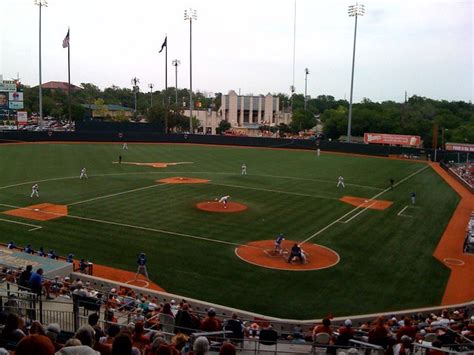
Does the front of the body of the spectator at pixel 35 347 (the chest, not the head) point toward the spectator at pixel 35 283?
yes

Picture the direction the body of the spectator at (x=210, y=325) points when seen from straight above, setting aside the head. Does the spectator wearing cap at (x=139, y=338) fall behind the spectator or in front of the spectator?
behind

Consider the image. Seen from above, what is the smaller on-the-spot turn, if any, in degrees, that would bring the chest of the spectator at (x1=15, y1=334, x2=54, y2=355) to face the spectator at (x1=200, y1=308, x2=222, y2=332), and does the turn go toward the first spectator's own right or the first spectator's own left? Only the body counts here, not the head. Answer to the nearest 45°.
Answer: approximately 45° to the first spectator's own right

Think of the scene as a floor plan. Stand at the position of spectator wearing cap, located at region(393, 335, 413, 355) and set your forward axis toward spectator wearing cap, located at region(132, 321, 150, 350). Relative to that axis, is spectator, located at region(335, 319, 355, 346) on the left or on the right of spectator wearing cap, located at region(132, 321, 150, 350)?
right

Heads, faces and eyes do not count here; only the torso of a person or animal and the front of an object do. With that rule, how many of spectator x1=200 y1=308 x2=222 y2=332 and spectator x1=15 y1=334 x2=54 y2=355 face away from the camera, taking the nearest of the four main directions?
2

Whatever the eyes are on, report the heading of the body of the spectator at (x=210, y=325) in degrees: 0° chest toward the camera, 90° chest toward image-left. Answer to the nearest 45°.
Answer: approximately 180°

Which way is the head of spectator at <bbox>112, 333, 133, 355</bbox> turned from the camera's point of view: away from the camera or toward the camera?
away from the camera

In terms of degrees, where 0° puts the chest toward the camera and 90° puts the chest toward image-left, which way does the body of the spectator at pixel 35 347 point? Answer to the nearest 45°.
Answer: approximately 180°

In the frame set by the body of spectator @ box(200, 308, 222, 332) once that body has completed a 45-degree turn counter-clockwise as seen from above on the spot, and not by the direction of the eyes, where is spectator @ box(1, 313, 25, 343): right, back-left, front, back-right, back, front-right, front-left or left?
left

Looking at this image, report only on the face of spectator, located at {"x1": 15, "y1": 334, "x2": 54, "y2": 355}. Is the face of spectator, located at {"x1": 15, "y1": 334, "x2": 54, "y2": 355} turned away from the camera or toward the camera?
away from the camera
